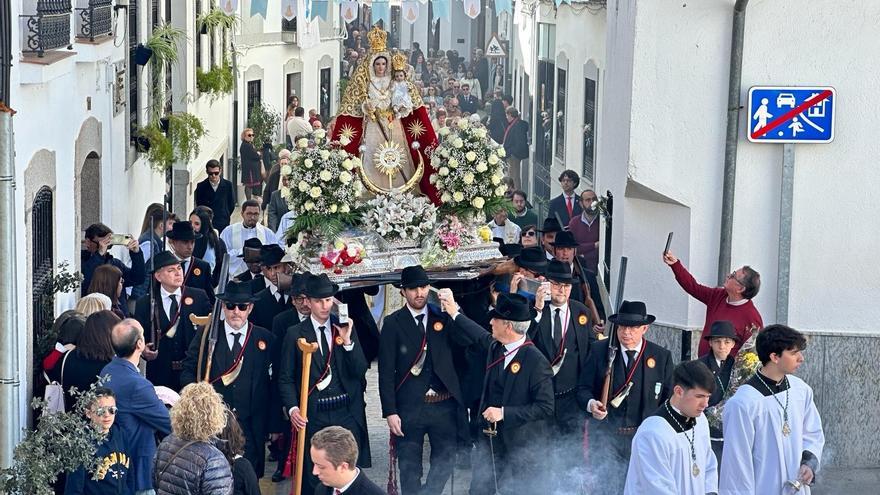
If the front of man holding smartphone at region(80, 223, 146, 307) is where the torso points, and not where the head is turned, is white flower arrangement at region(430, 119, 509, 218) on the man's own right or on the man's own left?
on the man's own left

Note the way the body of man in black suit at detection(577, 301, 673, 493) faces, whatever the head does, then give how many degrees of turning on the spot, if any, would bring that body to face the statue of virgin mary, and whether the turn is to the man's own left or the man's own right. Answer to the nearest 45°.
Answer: approximately 135° to the man's own right

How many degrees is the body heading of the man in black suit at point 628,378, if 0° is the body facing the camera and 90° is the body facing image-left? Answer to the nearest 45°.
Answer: approximately 0°

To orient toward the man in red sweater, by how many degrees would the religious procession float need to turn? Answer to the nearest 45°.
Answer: approximately 45° to its left

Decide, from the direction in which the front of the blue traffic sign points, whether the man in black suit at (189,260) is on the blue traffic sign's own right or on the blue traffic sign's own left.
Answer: on the blue traffic sign's own right

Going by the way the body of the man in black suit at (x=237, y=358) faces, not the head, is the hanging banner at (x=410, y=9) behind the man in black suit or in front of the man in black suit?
behind

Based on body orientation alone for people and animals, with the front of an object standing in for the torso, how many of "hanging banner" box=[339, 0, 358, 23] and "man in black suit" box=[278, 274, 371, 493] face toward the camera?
2

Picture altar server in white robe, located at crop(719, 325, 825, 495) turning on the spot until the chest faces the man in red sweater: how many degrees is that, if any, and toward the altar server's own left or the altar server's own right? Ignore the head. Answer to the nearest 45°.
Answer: approximately 135° to the altar server's own left

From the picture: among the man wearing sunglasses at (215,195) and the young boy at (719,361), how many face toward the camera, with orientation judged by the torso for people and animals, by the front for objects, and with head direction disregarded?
2
